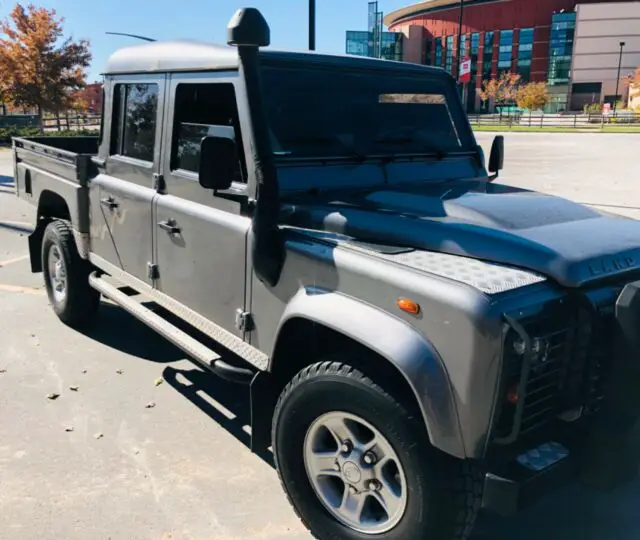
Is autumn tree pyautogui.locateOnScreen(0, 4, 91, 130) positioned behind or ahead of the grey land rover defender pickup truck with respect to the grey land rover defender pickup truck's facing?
behind

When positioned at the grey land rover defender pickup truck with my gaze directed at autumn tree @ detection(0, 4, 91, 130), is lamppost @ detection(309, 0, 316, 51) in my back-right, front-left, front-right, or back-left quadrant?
front-right

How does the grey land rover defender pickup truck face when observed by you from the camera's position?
facing the viewer and to the right of the viewer

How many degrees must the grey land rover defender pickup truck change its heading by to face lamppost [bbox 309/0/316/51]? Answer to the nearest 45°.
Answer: approximately 135° to its left

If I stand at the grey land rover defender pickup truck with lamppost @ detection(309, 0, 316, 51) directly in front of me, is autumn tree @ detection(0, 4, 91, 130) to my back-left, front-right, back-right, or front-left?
front-left
